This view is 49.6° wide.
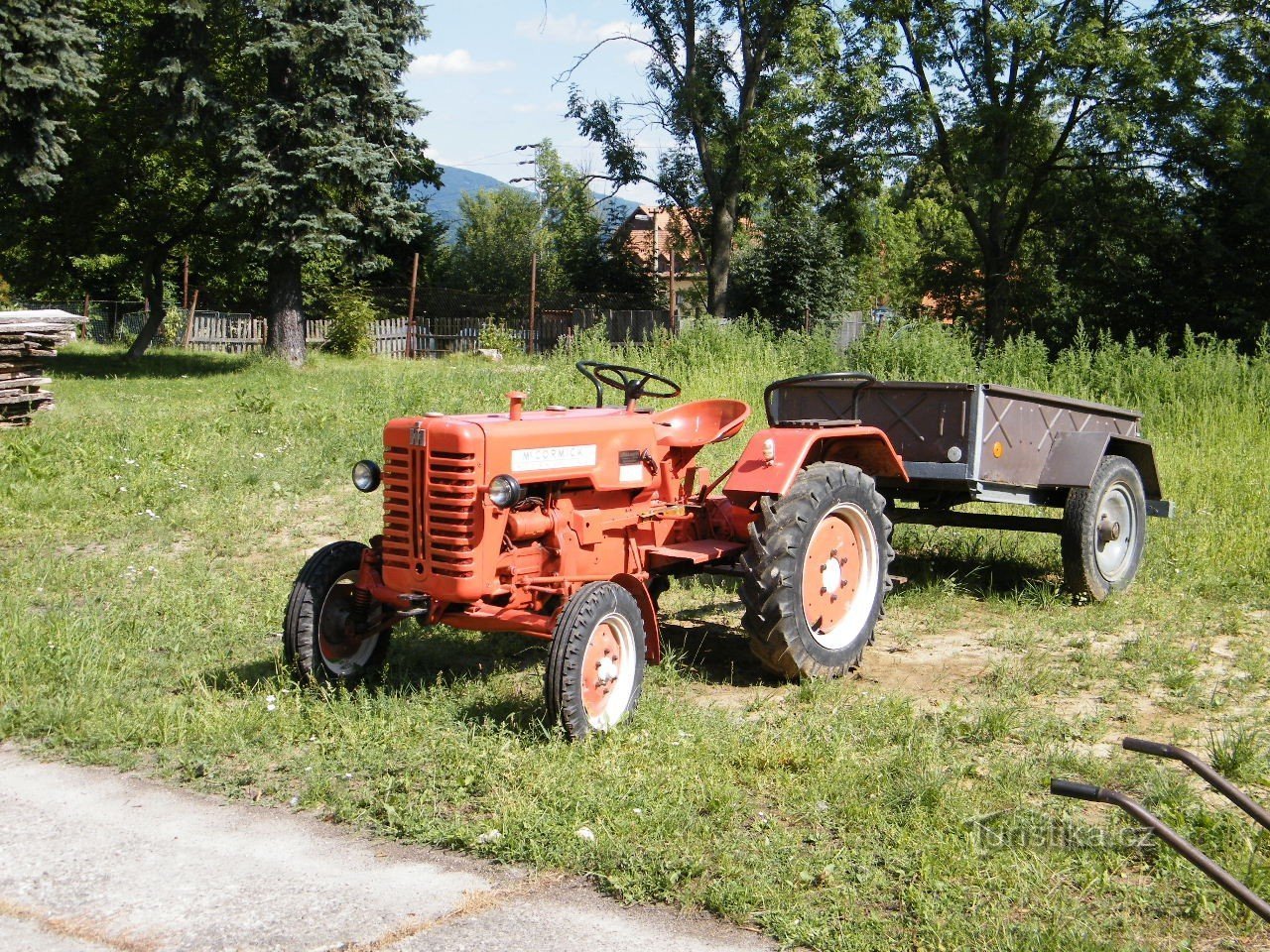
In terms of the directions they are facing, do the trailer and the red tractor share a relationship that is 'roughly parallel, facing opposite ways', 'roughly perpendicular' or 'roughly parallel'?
roughly parallel

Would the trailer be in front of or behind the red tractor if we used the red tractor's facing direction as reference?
behind

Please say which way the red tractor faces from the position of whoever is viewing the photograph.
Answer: facing the viewer and to the left of the viewer

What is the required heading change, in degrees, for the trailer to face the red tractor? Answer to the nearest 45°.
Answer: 0° — it already faces it

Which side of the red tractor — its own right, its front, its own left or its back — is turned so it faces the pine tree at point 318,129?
right

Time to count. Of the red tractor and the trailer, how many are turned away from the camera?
0

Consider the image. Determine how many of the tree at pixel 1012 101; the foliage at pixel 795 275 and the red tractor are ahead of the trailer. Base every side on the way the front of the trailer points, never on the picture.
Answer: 1

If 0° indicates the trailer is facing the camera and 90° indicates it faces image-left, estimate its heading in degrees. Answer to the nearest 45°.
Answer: approximately 45°

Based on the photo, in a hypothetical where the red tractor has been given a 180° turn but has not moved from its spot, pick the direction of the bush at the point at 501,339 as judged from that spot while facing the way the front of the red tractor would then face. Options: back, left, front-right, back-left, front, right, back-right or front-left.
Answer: front-left

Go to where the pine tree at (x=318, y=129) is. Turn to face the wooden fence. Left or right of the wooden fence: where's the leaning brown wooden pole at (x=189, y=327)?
left

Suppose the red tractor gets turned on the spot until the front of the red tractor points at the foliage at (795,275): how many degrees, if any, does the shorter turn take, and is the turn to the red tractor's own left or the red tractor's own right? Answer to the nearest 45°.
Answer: approximately 135° to the red tractor's own right

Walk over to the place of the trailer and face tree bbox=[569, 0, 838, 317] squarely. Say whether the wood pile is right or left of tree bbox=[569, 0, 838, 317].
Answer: left

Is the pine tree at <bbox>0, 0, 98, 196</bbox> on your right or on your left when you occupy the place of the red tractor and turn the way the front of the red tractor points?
on your right
